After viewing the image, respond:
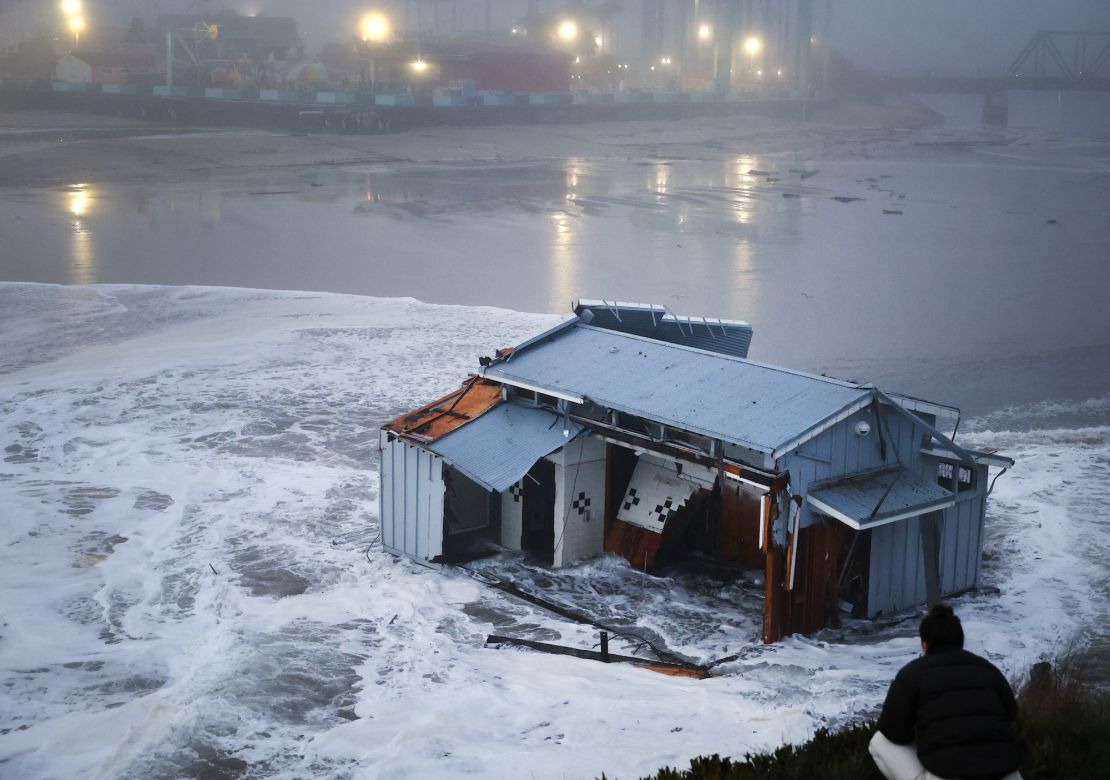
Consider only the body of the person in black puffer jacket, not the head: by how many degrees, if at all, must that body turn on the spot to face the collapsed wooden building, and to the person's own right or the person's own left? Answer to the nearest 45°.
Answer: approximately 45° to the person's own right

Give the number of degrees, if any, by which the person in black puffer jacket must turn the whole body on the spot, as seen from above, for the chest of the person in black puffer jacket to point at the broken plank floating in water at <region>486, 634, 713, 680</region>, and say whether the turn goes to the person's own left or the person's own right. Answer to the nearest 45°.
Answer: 0° — they already face it

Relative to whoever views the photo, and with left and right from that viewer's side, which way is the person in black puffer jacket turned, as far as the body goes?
facing away from the viewer and to the left of the viewer

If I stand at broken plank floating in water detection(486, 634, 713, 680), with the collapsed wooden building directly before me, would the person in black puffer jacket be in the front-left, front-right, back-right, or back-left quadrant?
back-right
